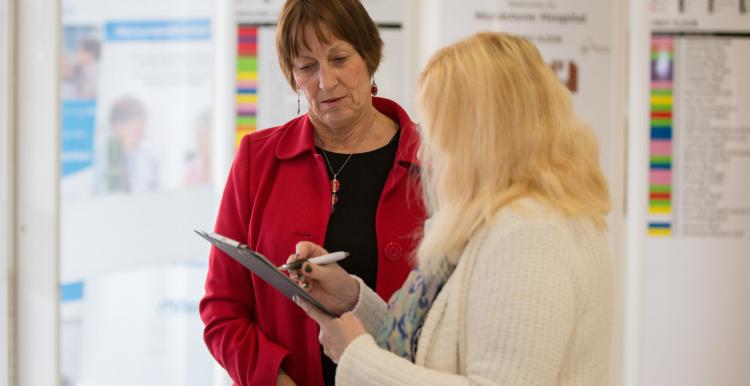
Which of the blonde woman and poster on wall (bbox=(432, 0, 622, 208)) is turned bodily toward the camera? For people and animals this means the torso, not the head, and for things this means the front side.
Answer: the poster on wall

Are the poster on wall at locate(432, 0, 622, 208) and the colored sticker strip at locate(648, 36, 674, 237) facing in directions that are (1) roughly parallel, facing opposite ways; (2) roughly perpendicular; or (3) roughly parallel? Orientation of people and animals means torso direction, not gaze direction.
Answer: roughly parallel

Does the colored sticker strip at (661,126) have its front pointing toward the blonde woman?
yes

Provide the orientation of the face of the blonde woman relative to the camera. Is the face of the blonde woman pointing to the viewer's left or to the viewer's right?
to the viewer's left

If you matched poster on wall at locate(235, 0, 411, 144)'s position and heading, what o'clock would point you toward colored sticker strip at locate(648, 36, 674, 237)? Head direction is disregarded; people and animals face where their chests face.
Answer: The colored sticker strip is roughly at 9 o'clock from the poster on wall.

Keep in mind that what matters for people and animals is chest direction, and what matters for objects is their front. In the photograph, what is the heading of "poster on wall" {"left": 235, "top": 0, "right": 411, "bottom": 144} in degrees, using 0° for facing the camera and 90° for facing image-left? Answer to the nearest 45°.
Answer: approximately 0°

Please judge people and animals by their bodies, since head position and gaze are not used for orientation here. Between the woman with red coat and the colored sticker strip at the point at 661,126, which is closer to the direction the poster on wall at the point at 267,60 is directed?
the woman with red coat

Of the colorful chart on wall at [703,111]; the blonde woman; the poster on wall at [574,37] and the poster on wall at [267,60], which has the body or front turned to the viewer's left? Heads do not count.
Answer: the blonde woman

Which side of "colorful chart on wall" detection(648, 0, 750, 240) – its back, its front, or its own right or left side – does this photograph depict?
front

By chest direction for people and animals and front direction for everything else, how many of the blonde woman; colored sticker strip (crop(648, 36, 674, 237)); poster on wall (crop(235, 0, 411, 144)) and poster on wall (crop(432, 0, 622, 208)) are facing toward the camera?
3

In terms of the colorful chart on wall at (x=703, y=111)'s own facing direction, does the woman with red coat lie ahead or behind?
ahead

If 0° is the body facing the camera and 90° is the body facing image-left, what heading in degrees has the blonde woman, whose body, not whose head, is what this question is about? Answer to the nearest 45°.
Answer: approximately 90°

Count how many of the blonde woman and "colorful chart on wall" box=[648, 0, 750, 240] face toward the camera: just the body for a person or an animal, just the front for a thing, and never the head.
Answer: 1

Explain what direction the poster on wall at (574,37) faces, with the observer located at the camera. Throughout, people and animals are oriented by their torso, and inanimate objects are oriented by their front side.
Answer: facing the viewer

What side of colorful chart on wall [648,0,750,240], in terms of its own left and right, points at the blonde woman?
front
